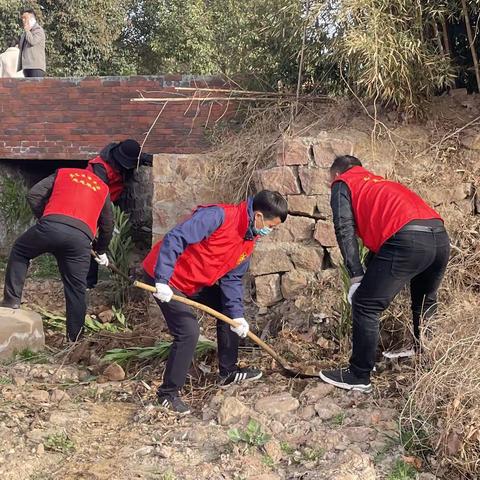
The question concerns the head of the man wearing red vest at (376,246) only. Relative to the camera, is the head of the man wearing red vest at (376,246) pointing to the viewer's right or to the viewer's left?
to the viewer's left

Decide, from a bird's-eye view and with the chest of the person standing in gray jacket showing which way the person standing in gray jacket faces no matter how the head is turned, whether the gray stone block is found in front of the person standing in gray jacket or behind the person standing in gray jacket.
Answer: in front

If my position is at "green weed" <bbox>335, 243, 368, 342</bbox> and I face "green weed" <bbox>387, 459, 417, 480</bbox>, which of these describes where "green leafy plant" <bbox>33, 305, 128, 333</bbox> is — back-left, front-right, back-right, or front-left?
back-right

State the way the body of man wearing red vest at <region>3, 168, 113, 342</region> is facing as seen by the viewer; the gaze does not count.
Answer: away from the camera

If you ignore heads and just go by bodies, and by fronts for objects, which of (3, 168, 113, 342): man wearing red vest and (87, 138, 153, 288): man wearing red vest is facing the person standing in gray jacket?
(3, 168, 113, 342): man wearing red vest

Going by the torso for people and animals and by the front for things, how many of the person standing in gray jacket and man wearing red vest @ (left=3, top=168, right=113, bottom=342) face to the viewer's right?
0

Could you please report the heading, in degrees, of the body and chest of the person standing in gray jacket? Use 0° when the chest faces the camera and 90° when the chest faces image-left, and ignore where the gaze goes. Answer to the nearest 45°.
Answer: approximately 45°

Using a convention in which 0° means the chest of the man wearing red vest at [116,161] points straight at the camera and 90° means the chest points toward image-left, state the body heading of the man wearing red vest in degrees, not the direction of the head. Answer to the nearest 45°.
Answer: approximately 270°

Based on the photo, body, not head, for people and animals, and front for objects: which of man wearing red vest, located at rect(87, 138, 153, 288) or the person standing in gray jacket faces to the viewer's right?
the man wearing red vest

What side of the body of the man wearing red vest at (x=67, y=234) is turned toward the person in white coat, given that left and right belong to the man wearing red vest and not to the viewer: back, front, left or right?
front

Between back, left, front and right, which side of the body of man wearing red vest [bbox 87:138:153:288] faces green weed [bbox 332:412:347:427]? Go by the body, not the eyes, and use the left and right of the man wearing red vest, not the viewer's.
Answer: right
